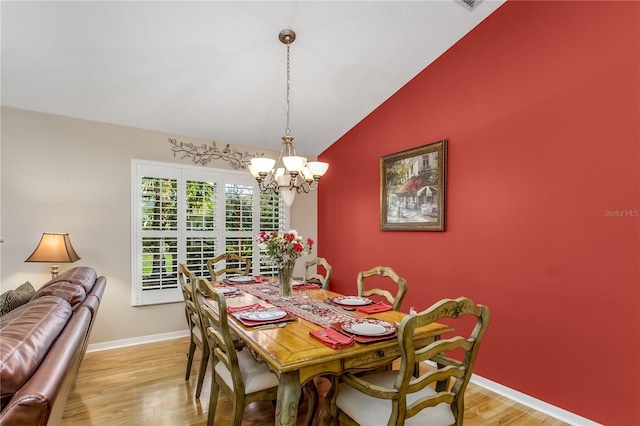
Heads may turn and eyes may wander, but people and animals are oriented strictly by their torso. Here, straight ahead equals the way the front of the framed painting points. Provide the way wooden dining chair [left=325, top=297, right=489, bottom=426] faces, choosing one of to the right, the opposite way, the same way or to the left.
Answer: to the right

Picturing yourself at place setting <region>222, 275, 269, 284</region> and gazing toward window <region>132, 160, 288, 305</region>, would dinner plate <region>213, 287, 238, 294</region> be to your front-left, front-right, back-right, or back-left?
back-left

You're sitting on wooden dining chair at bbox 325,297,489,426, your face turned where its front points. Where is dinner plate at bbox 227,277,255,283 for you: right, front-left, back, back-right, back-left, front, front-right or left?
front

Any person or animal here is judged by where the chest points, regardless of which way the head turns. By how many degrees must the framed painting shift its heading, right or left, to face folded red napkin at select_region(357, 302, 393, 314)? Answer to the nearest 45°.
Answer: approximately 45° to its left

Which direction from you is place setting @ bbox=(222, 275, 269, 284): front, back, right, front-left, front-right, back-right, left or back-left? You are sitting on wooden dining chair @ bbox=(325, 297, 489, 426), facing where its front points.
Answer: front

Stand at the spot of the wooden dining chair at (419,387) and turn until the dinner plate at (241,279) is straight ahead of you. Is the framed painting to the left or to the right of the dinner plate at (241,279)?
right

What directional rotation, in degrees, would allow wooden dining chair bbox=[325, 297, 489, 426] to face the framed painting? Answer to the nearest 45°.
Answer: approximately 45° to its right

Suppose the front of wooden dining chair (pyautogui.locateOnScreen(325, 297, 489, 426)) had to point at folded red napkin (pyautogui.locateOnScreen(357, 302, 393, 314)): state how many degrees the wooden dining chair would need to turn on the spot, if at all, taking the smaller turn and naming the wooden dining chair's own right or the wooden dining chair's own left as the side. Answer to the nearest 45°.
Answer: approximately 45° to the wooden dining chair's own right

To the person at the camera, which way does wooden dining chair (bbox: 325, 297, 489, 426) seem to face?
facing away from the viewer and to the left of the viewer

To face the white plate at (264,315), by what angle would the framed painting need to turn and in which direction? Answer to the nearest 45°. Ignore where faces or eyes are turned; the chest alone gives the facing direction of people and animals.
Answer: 0° — it already faces it

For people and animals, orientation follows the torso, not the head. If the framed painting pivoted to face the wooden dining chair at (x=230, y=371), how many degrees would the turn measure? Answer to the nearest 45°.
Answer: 0° — it already faces it

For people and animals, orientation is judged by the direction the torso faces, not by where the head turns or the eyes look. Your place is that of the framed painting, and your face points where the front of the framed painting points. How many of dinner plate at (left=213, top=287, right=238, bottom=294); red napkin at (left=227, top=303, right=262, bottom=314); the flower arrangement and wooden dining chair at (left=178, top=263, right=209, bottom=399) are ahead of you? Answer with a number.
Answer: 4

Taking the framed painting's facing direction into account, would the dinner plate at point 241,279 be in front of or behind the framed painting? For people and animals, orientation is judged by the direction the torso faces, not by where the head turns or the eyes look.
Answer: in front

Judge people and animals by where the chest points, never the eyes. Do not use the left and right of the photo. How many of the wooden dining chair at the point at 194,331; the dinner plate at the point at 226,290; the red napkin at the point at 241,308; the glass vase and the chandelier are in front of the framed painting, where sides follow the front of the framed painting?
5

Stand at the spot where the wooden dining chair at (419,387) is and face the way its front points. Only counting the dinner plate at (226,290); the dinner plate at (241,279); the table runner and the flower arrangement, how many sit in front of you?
4

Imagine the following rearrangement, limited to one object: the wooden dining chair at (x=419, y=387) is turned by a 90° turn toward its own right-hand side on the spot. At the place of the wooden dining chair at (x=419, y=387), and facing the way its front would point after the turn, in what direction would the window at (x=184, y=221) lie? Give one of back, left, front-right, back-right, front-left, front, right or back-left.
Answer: left

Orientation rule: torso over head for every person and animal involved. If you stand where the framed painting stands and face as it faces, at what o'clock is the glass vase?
The glass vase is roughly at 12 o'clock from the framed painting.

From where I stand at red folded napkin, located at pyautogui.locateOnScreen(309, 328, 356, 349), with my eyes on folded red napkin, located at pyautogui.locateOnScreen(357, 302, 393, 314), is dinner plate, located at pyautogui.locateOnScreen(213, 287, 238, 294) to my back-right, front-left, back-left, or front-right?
front-left

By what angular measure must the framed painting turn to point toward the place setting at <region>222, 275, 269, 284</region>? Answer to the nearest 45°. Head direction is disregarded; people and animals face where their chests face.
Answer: approximately 45° to its right

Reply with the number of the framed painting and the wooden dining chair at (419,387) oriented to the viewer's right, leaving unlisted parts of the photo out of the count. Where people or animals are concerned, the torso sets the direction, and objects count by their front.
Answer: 0

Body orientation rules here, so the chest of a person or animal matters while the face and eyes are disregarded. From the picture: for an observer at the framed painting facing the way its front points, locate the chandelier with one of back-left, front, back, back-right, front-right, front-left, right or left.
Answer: front
